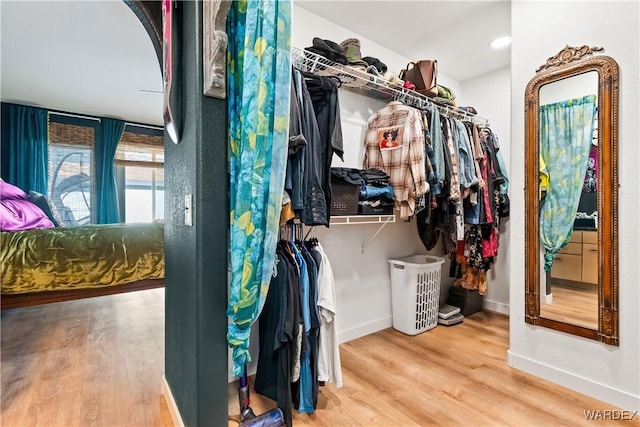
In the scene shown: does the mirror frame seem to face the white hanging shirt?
yes

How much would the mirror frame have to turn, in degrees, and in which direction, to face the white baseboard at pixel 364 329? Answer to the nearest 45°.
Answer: approximately 45° to its right

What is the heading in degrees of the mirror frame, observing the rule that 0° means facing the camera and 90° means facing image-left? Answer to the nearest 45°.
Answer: approximately 45°

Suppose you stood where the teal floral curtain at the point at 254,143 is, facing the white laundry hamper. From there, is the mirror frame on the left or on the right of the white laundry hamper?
right

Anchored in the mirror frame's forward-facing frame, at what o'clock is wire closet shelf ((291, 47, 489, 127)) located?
The wire closet shelf is roughly at 1 o'clock from the mirror frame.

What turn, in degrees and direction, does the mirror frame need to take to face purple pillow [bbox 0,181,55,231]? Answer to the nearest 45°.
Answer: approximately 45° to its right
